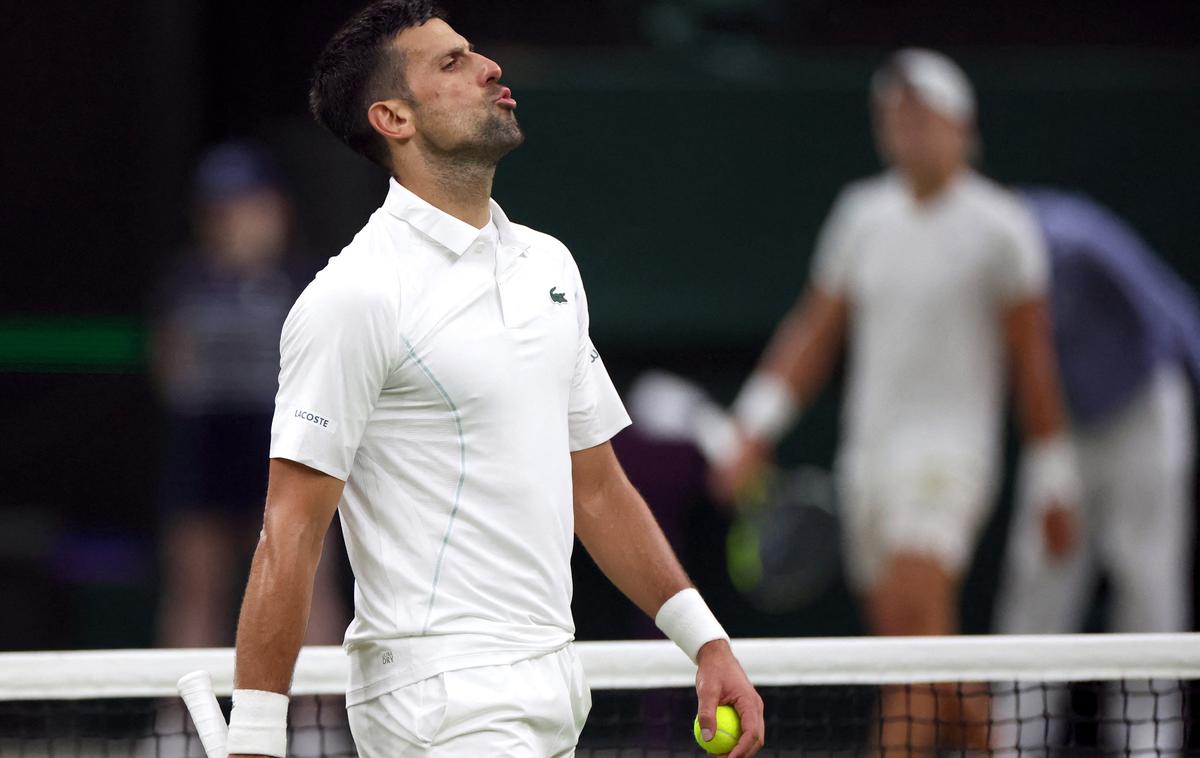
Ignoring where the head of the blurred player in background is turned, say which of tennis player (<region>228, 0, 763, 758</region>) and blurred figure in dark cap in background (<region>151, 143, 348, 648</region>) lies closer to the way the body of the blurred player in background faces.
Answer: the tennis player

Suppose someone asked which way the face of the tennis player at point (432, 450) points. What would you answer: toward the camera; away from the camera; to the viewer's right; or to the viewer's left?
to the viewer's right

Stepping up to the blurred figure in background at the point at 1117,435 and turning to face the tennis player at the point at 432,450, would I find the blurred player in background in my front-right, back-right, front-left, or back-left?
front-right

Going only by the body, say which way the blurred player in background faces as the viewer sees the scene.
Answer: toward the camera

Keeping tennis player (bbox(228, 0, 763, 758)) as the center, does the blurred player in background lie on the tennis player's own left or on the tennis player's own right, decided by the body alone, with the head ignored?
on the tennis player's own left

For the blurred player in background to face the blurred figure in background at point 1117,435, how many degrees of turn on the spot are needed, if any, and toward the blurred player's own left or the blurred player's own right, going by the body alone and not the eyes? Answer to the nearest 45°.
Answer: approximately 135° to the blurred player's own left

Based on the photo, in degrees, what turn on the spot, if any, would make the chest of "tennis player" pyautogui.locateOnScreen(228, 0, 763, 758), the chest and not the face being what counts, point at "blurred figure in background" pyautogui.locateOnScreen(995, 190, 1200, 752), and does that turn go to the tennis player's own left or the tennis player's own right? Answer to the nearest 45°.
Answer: approximately 90° to the tennis player's own left

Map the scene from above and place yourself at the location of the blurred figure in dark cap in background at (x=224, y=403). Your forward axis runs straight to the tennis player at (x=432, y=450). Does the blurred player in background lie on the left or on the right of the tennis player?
left

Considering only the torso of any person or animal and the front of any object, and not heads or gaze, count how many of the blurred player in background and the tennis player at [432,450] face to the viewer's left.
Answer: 0

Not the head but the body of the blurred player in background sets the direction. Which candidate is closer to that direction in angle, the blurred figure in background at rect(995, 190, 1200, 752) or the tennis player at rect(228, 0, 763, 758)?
the tennis player

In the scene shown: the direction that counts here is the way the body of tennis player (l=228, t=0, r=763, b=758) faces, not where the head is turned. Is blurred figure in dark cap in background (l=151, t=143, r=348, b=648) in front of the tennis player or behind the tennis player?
behind
